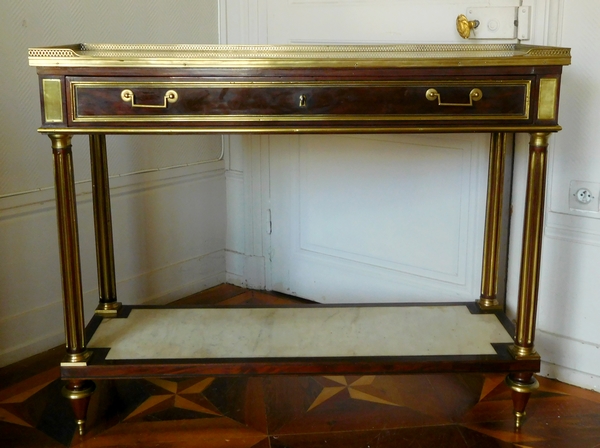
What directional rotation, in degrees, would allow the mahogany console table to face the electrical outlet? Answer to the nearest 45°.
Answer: approximately 90° to its left

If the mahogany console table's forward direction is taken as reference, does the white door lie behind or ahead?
behind

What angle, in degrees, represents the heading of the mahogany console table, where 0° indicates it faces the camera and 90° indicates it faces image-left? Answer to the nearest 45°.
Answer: approximately 0°

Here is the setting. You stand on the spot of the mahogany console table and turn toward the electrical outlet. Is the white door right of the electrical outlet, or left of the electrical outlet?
left
